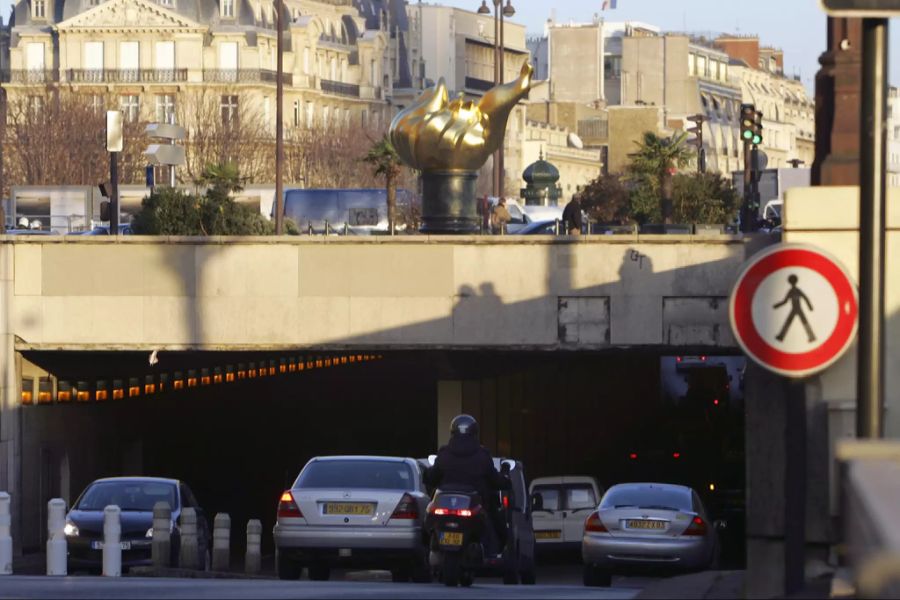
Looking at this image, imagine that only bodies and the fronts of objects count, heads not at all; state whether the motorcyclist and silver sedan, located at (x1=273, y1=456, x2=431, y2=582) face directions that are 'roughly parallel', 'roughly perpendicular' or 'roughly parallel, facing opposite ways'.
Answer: roughly parallel

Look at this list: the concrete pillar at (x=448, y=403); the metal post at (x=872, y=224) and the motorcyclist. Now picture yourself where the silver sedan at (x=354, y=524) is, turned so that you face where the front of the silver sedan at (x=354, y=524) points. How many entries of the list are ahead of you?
1

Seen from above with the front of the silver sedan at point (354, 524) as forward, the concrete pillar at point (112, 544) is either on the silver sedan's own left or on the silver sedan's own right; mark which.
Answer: on the silver sedan's own left

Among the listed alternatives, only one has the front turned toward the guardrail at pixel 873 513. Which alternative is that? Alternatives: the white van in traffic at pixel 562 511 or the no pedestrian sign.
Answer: the no pedestrian sign

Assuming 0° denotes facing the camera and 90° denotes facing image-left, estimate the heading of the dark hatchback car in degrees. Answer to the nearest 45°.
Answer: approximately 45°

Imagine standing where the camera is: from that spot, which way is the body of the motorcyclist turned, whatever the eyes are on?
away from the camera

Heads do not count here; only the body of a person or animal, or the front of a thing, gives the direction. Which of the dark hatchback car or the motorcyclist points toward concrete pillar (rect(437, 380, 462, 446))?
the motorcyclist

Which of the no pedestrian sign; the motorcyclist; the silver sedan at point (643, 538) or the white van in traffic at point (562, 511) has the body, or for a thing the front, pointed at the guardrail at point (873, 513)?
the no pedestrian sign

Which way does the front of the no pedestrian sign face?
toward the camera

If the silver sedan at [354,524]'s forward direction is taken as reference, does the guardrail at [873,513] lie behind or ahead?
behind

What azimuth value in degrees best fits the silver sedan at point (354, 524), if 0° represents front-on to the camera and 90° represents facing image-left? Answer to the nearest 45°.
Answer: approximately 180°

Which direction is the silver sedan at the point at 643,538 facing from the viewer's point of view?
away from the camera

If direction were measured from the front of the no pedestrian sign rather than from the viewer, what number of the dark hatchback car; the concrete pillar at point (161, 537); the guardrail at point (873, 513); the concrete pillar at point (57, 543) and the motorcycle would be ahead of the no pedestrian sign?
1

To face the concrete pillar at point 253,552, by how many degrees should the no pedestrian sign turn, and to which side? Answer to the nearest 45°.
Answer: approximately 135° to its right

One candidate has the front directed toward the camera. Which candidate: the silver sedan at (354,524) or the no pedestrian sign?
the no pedestrian sign

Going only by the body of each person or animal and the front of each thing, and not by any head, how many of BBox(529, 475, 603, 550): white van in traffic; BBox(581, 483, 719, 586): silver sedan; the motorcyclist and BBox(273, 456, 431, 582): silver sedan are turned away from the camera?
4

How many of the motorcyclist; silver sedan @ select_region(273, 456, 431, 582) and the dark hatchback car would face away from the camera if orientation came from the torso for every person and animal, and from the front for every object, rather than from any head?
2
